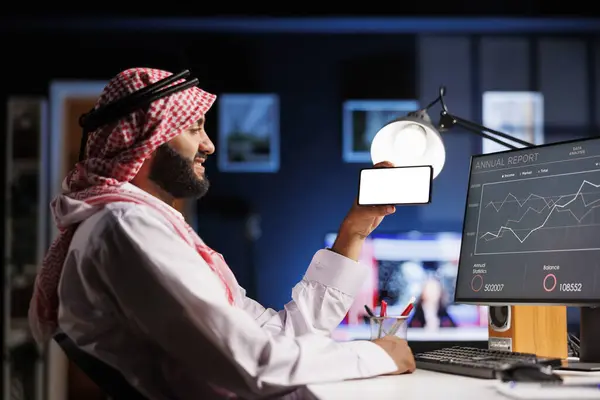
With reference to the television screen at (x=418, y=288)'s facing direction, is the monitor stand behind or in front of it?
in front

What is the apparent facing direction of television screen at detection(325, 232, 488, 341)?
toward the camera

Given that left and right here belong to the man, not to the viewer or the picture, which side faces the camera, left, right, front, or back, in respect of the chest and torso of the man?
right

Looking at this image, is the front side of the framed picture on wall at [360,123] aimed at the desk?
yes

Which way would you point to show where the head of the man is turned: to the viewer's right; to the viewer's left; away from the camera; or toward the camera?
to the viewer's right

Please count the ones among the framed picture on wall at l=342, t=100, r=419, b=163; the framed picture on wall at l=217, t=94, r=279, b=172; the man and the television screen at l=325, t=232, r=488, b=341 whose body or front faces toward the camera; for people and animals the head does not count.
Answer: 3

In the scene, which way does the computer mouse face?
to the viewer's right

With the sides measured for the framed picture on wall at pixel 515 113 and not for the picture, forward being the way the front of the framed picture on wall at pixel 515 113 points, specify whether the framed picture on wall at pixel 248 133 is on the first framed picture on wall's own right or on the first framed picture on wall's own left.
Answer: on the first framed picture on wall's own right

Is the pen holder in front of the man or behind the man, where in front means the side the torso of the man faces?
in front

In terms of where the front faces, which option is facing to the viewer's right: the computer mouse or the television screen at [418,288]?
the computer mouse

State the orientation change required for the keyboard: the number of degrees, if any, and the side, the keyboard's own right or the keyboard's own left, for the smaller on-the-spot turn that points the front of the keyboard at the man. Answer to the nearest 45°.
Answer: approximately 45° to the keyboard's own right

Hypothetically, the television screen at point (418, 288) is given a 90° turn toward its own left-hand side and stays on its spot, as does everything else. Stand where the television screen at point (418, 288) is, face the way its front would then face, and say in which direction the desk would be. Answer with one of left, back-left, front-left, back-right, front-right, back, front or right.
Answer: right

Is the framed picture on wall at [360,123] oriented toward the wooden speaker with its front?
yes

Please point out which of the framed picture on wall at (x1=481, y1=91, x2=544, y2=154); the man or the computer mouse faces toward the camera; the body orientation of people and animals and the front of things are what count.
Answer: the framed picture on wall

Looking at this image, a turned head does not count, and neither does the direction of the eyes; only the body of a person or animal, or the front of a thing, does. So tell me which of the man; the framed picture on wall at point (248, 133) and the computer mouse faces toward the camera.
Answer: the framed picture on wall

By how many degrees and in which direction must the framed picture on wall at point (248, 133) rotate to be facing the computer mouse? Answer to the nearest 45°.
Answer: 0° — it already faces it

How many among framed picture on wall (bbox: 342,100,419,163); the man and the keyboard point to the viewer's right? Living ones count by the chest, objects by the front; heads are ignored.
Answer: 1

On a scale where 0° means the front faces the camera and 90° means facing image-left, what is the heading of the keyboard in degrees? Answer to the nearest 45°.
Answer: approximately 45°

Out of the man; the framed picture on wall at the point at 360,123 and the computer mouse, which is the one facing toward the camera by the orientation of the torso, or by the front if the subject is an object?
the framed picture on wall
